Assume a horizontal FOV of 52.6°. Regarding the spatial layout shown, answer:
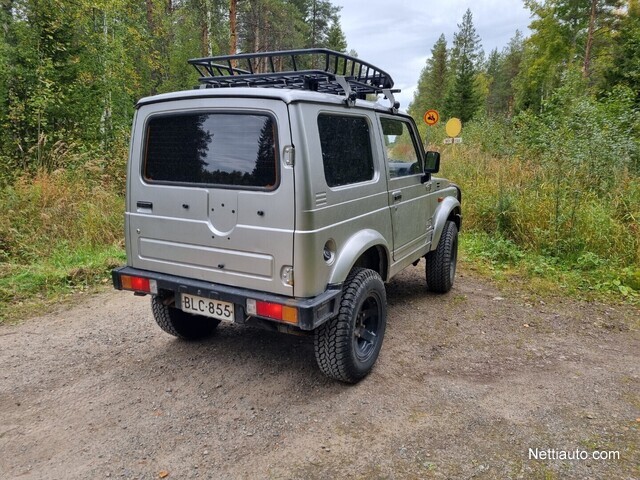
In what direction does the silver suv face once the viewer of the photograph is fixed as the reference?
facing away from the viewer and to the right of the viewer

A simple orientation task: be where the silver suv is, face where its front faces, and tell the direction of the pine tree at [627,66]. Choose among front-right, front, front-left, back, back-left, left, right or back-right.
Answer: front

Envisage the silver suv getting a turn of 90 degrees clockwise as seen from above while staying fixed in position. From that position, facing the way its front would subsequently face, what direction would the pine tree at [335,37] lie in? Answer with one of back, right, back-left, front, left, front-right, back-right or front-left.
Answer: back-left
